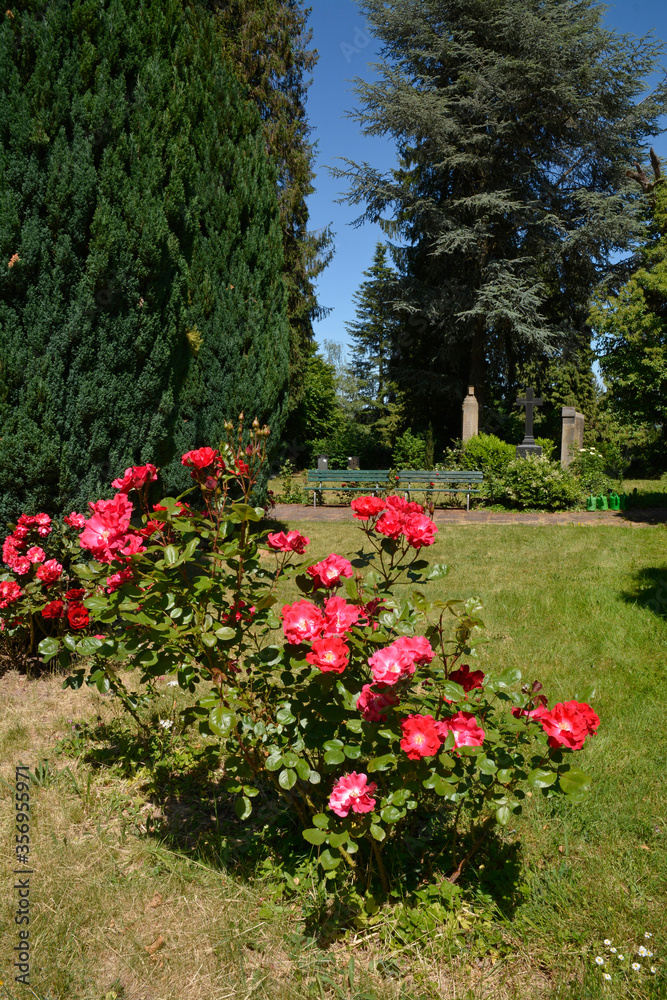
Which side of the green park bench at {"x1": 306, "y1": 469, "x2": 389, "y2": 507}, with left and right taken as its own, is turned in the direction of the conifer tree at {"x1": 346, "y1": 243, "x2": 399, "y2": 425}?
back

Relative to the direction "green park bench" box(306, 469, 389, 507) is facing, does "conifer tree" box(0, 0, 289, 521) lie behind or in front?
in front

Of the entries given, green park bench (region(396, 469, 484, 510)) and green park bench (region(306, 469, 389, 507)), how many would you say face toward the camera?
2

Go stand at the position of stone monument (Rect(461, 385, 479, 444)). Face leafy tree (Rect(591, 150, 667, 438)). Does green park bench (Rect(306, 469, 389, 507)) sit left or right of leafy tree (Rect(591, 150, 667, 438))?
right

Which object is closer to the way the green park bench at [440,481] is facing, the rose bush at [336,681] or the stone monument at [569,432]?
the rose bush

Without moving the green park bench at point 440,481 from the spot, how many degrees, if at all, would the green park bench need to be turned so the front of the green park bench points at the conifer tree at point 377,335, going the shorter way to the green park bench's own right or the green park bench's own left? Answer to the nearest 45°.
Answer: approximately 180°

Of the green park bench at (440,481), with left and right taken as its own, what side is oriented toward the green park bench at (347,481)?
right

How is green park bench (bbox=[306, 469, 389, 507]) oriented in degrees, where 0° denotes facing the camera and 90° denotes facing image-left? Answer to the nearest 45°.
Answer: approximately 0°

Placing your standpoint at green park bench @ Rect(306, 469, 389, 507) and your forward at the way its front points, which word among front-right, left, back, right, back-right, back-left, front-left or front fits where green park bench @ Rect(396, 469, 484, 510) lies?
left
